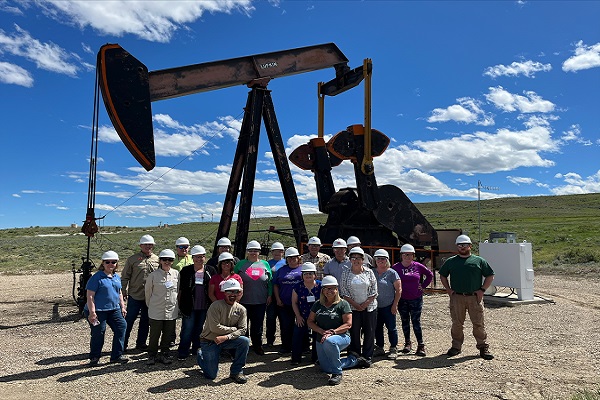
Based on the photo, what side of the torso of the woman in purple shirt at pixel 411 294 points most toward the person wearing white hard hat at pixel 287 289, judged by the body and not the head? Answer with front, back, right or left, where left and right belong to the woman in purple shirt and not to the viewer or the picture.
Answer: right

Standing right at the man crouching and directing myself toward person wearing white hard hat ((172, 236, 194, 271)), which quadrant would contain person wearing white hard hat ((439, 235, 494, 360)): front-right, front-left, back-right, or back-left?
back-right

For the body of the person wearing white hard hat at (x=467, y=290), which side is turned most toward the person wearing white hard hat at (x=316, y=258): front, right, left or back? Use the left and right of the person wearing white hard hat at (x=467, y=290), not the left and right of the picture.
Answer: right

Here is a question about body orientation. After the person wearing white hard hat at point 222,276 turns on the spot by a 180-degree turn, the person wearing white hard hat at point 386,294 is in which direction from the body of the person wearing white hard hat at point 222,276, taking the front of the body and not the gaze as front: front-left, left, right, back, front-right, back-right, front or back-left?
right

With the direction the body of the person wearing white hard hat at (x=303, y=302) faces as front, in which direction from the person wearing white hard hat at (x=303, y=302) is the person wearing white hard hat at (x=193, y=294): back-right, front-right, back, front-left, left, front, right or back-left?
right

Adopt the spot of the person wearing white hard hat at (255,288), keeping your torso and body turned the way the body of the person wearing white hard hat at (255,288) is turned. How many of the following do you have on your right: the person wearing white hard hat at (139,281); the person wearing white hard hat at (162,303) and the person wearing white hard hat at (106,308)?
3

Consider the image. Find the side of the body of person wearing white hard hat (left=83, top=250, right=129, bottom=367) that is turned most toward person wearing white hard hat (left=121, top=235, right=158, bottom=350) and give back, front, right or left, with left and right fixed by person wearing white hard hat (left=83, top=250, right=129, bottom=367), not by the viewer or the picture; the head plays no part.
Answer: left

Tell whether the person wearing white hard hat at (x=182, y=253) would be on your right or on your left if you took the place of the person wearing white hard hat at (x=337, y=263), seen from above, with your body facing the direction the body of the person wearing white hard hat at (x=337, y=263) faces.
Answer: on your right

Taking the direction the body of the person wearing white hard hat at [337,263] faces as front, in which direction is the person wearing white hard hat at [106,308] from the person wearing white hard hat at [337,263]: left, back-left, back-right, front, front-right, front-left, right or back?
right
